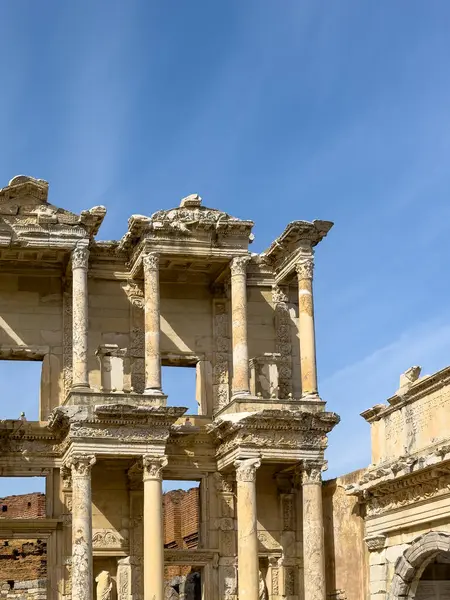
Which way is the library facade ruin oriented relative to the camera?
toward the camera
